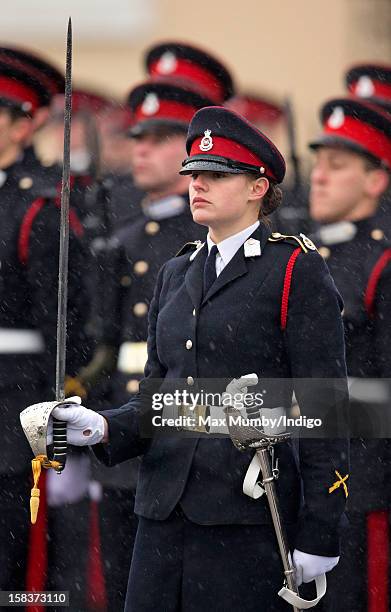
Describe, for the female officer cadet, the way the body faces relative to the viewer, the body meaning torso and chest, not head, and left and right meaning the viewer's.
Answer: facing the viewer and to the left of the viewer
